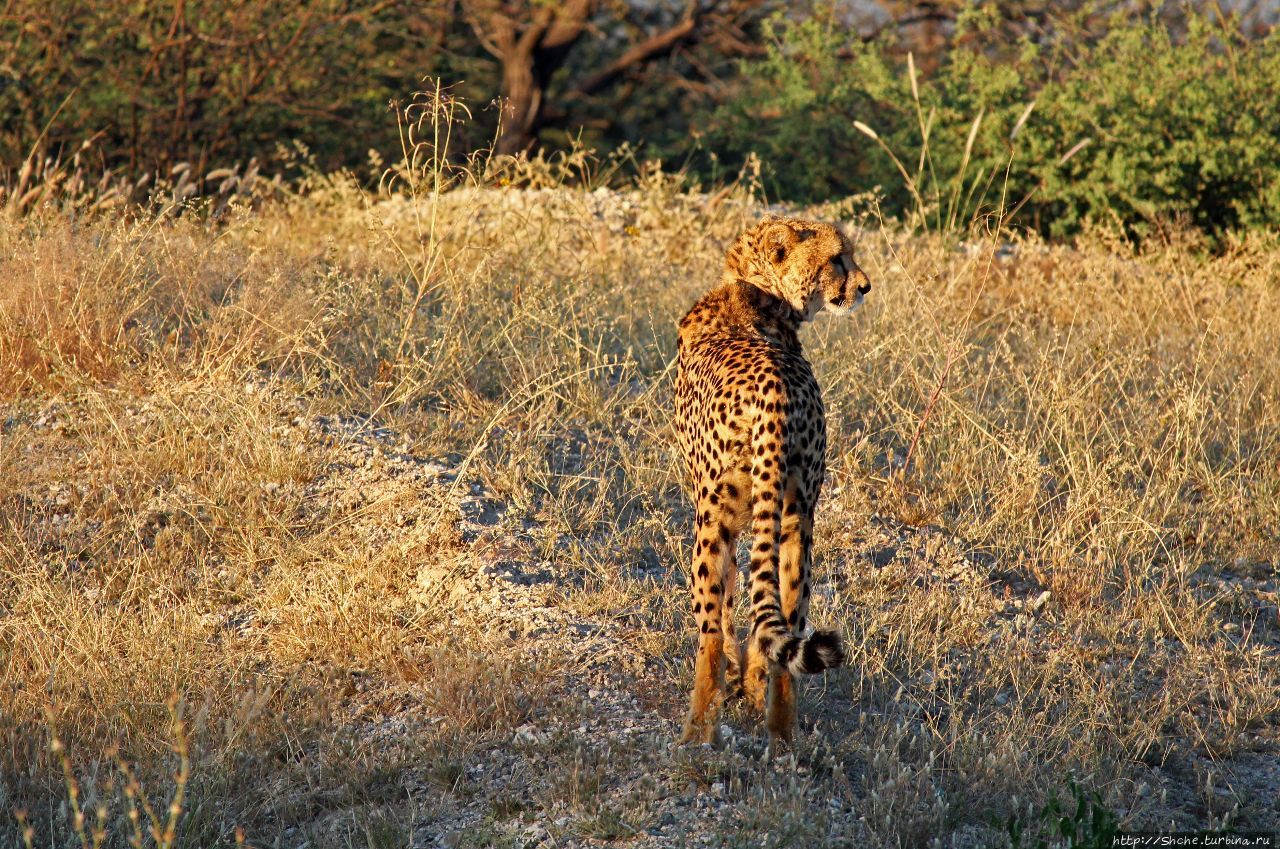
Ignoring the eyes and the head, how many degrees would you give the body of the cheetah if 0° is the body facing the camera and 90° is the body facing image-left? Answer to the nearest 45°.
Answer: approximately 180°
